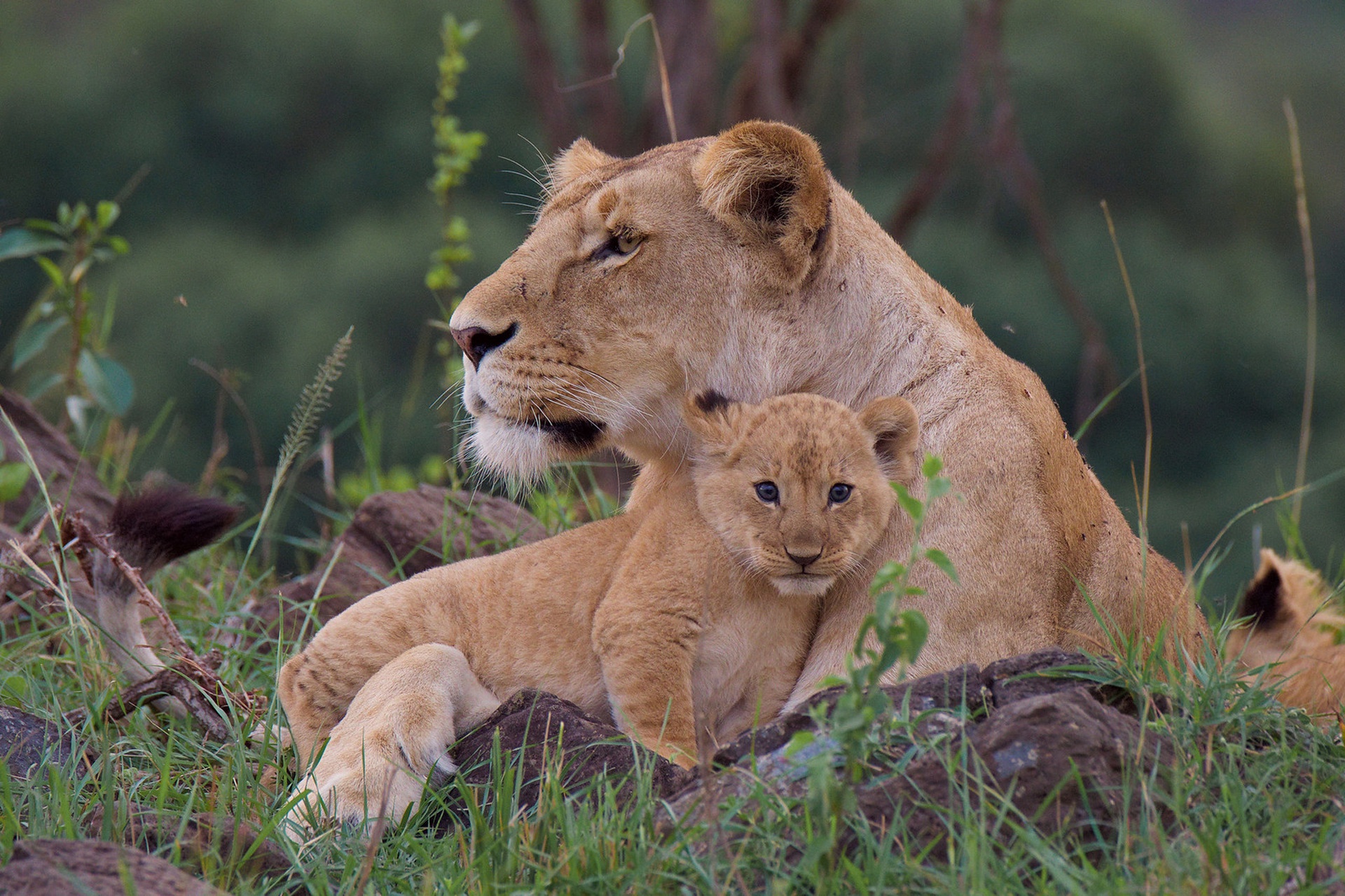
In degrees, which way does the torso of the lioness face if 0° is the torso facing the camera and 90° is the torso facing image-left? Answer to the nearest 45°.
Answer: approximately 90°

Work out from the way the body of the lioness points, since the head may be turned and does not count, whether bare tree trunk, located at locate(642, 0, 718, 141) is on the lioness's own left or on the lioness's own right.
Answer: on the lioness's own right

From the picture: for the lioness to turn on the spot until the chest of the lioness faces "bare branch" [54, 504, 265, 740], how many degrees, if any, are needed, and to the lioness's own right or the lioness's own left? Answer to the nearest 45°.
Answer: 0° — it already faces it

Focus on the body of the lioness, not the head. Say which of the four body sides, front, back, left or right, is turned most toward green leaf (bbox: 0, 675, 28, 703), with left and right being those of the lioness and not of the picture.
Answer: front

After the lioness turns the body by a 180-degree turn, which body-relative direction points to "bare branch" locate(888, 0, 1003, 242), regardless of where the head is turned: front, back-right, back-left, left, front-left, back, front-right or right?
left

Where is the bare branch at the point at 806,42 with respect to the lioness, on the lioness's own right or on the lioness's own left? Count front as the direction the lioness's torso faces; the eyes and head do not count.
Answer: on the lioness's own right

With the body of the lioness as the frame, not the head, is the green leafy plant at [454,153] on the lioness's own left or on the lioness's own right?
on the lioness's own right

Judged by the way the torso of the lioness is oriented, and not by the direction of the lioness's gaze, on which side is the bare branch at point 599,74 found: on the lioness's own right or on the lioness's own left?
on the lioness's own right
